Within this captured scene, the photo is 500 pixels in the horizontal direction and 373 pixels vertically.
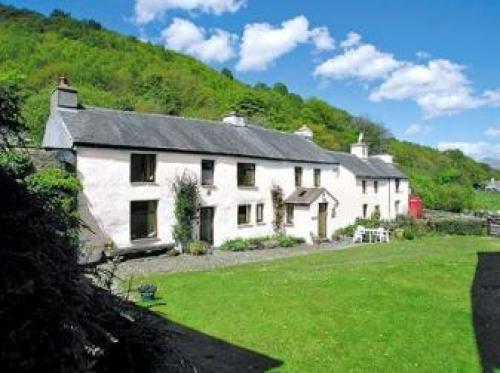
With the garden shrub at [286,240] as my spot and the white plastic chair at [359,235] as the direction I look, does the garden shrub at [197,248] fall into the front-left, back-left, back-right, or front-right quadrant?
back-right

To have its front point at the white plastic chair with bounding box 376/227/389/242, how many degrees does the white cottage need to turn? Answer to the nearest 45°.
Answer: approximately 90° to its left

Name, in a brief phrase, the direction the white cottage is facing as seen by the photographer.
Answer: facing the viewer and to the right of the viewer

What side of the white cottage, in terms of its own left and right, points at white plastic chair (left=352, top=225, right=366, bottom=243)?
left

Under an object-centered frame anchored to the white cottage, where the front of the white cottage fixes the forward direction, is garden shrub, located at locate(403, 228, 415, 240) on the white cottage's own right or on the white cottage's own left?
on the white cottage's own left
